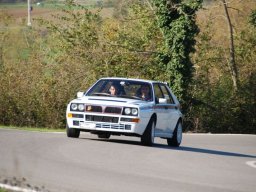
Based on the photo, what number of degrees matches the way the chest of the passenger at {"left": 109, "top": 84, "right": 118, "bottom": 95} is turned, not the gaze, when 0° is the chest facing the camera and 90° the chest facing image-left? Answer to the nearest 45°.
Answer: approximately 0°

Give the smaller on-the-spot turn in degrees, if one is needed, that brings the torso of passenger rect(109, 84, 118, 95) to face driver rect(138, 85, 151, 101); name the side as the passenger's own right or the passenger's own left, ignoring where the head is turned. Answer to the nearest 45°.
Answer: approximately 90° to the passenger's own left

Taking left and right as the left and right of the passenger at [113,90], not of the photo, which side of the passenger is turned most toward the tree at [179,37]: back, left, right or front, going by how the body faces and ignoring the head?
back
